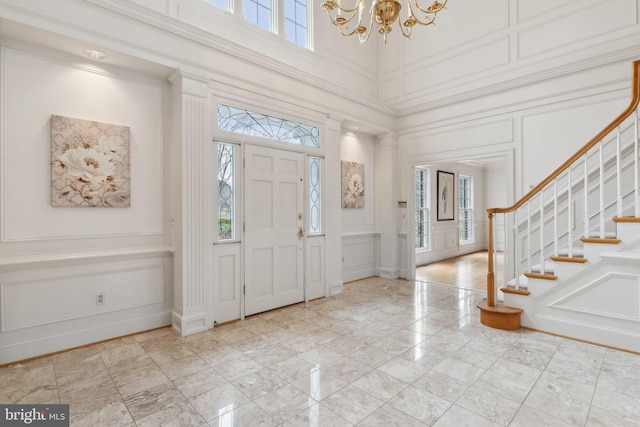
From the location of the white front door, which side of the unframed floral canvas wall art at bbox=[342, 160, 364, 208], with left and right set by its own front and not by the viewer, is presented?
right

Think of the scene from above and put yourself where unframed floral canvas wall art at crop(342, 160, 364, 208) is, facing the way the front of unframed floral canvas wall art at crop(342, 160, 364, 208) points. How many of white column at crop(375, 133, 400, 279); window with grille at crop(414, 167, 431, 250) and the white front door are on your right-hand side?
1

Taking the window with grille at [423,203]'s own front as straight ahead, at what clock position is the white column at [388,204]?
The white column is roughly at 2 o'clock from the window with grille.

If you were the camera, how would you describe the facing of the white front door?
facing the viewer and to the right of the viewer

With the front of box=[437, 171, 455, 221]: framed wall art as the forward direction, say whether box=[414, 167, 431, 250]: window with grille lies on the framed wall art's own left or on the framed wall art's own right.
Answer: on the framed wall art's own right

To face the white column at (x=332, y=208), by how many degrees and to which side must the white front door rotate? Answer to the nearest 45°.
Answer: approximately 90° to its left

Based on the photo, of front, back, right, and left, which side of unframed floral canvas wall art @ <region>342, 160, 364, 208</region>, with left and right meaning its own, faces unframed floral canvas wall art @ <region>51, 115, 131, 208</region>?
right

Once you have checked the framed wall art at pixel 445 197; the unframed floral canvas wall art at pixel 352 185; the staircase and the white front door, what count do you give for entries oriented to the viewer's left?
1

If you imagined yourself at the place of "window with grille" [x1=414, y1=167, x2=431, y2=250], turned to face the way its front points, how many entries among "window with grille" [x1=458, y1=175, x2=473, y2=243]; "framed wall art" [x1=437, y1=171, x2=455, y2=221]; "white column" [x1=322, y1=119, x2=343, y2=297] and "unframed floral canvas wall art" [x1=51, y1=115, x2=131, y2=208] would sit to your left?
2
